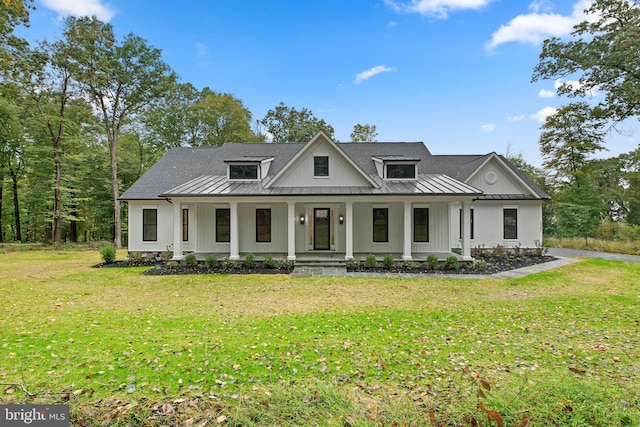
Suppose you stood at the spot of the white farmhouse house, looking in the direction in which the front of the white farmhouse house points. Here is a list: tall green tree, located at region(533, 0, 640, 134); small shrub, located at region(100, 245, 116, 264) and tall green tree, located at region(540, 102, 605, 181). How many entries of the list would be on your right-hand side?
1

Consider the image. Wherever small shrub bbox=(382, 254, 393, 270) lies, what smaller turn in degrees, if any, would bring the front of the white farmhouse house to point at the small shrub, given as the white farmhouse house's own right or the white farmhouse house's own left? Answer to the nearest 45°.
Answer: approximately 45° to the white farmhouse house's own left

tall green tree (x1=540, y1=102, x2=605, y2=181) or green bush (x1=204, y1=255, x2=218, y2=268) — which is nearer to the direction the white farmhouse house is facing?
the green bush

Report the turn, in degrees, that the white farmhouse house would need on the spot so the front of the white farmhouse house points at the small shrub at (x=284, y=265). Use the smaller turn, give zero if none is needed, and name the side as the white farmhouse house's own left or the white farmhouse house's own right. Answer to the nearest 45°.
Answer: approximately 45° to the white farmhouse house's own right

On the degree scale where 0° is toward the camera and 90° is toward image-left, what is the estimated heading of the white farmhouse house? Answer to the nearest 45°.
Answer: approximately 0°

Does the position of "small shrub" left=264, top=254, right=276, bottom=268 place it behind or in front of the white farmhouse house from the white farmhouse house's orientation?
in front

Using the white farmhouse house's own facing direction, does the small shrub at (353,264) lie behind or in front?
in front

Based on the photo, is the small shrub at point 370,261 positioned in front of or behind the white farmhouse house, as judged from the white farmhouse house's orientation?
in front

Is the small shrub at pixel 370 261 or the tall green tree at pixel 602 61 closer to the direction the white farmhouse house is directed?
the small shrub
